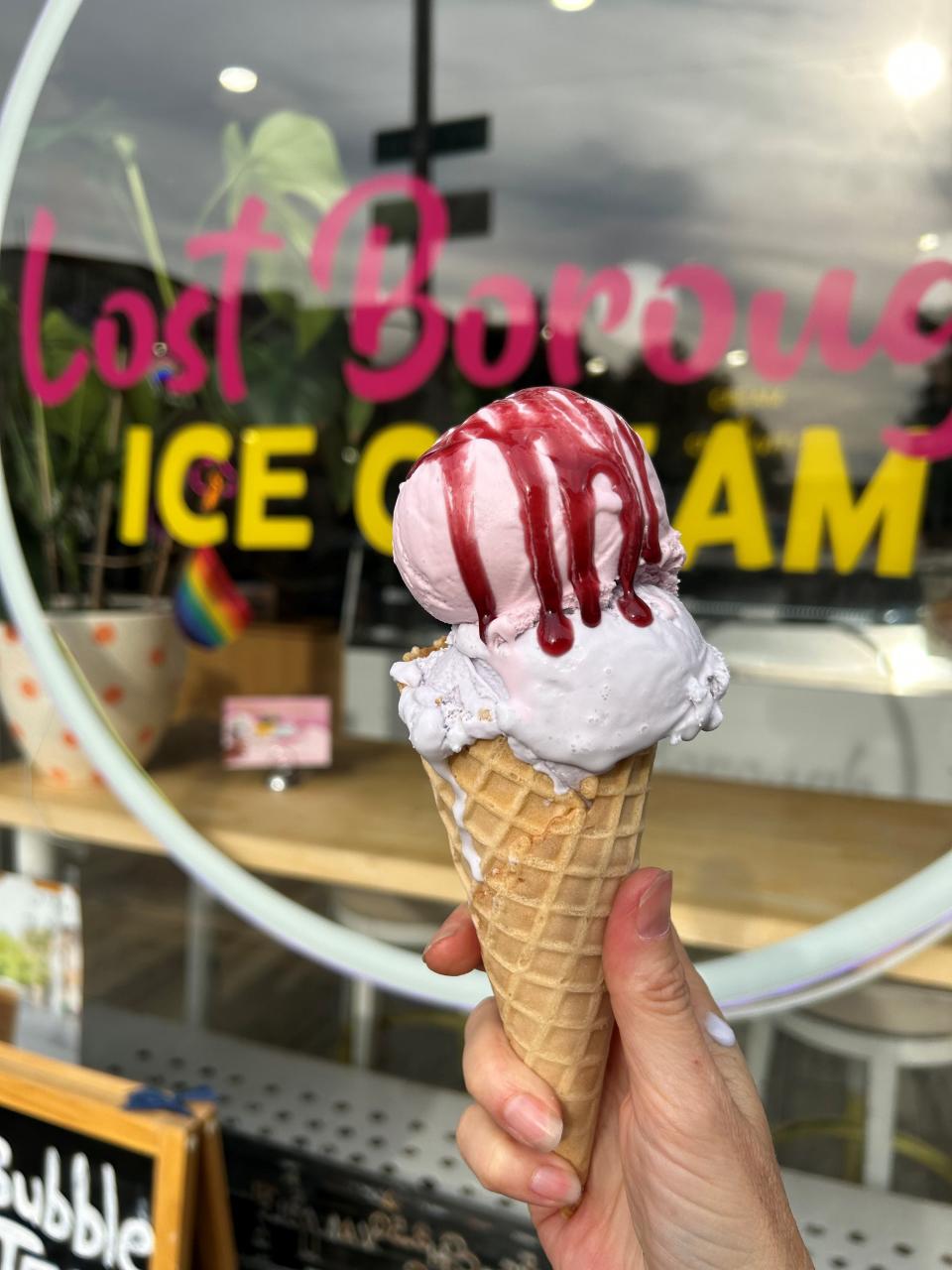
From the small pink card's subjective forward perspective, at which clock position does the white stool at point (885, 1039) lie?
The white stool is roughly at 10 o'clock from the small pink card.

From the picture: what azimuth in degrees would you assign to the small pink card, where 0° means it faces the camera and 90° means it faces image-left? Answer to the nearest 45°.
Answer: approximately 0°
